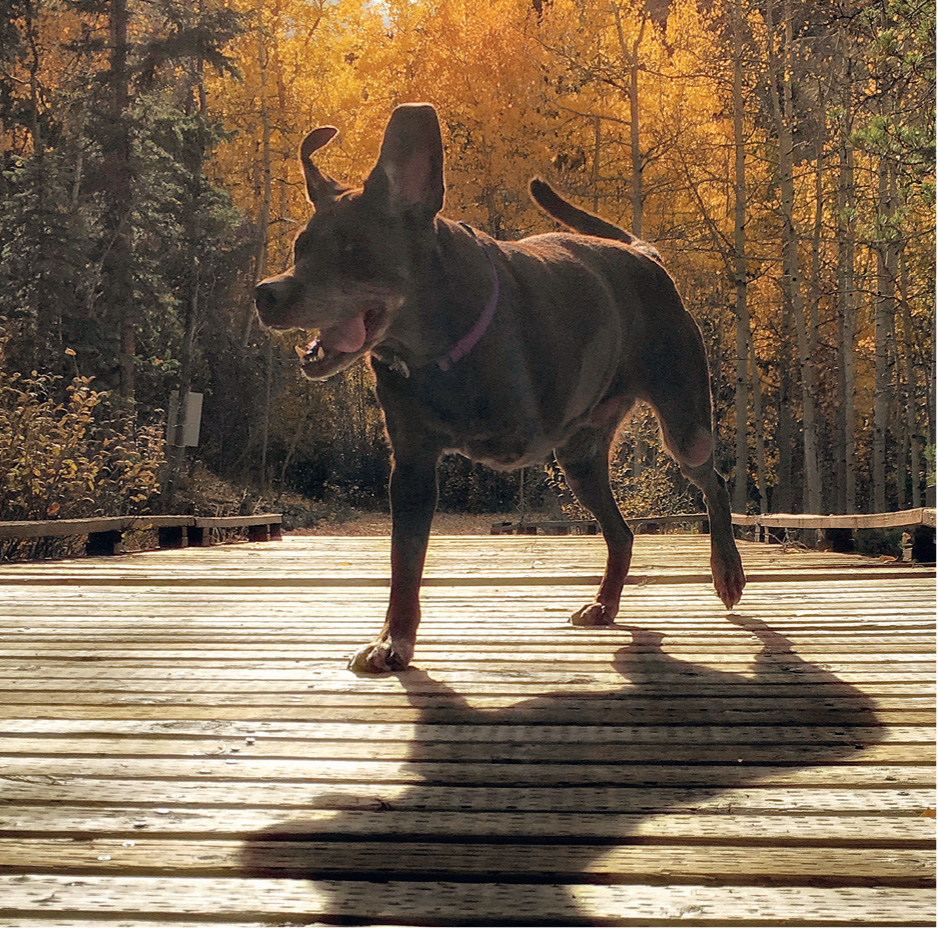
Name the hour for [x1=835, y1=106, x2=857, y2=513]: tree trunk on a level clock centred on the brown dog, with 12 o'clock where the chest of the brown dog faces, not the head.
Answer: The tree trunk is roughly at 5 o'clock from the brown dog.

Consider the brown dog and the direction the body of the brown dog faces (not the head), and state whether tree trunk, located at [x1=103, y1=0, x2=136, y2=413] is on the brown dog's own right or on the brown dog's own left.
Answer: on the brown dog's own right

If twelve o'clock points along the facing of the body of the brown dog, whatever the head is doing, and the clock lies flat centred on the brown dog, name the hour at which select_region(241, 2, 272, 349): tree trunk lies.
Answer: The tree trunk is roughly at 4 o'clock from the brown dog.

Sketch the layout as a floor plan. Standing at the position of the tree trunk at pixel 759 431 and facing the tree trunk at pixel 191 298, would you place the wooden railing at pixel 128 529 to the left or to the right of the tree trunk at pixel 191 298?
left

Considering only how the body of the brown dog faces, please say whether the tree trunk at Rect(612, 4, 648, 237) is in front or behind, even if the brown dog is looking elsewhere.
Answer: behind

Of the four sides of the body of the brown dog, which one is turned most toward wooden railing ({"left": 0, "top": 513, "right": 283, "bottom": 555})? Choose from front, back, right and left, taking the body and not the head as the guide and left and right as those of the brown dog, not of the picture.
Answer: right

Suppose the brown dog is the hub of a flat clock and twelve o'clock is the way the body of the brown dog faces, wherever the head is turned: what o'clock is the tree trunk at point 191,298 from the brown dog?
The tree trunk is roughly at 4 o'clock from the brown dog.

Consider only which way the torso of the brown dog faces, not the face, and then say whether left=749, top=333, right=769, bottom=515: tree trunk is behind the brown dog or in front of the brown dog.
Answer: behind

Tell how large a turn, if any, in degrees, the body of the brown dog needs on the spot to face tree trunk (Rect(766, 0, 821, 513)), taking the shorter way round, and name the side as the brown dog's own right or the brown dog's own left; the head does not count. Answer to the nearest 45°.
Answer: approximately 135° to the brown dog's own right

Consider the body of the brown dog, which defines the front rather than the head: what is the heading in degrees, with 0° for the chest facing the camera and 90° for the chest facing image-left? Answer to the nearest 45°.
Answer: approximately 45°
